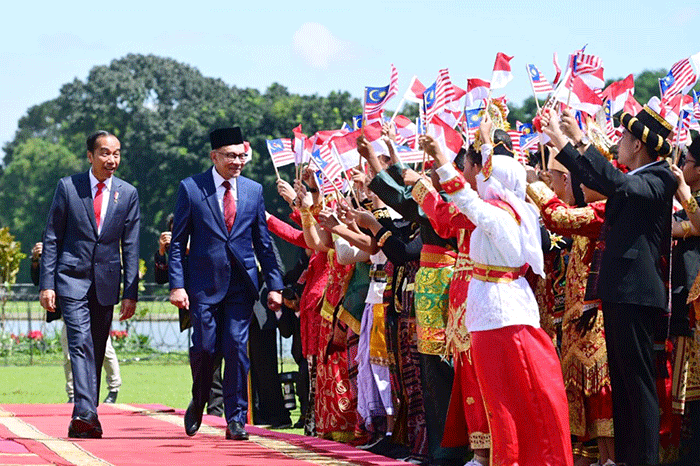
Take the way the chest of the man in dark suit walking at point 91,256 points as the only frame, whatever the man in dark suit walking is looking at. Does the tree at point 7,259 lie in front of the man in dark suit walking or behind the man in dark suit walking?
behind

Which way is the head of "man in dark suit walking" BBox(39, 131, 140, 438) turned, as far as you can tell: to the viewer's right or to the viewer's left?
to the viewer's right

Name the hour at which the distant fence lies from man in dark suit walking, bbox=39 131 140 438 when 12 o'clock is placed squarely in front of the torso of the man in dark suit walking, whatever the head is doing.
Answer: The distant fence is roughly at 6 o'clock from the man in dark suit walking.

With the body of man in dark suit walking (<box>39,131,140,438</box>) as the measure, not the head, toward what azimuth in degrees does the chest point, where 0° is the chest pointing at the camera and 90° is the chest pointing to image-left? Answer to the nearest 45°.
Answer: approximately 0°

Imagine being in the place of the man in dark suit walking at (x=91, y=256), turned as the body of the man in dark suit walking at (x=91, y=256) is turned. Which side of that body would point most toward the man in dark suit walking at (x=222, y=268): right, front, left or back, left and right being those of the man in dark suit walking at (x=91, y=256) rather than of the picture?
left

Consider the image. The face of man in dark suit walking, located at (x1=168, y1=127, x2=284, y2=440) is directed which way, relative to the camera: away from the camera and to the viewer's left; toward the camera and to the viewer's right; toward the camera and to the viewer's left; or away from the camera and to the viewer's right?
toward the camera and to the viewer's right

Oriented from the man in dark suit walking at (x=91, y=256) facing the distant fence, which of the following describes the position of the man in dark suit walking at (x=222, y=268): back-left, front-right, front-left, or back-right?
back-right
